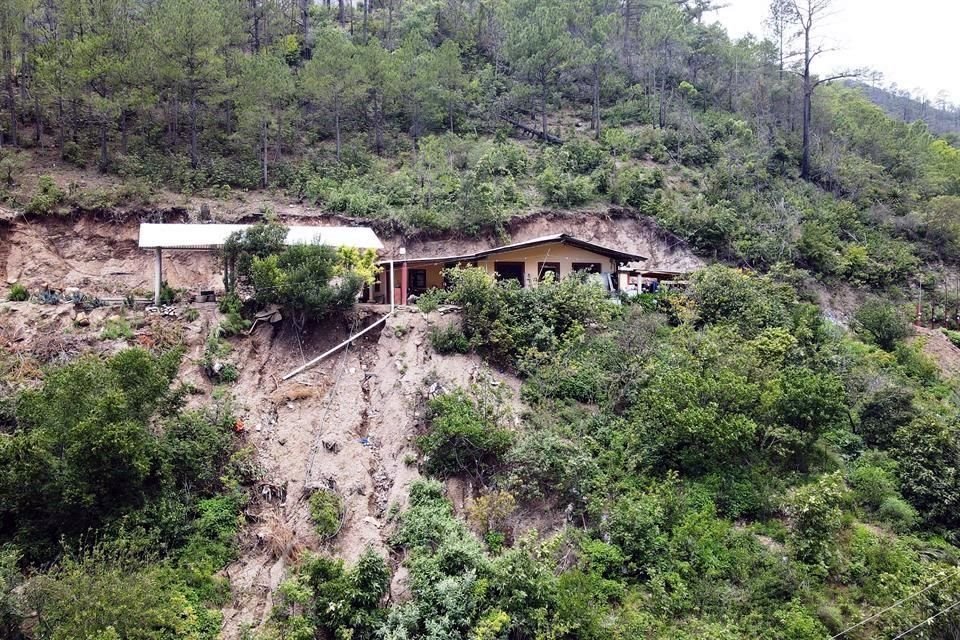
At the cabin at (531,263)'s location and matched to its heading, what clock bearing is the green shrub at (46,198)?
The green shrub is roughly at 3 o'clock from the cabin.

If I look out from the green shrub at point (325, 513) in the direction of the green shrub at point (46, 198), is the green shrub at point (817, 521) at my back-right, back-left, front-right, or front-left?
back-right

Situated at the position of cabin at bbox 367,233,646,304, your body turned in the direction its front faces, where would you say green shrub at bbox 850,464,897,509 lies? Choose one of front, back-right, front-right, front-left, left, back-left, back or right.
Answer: front-left

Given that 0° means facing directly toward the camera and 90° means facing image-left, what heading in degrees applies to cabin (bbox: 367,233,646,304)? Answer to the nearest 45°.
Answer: approximately 0°

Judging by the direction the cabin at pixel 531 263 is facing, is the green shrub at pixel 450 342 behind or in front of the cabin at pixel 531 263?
in front

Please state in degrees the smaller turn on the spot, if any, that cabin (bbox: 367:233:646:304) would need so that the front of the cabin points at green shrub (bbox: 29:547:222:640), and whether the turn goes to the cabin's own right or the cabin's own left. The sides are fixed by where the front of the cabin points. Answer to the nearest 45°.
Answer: approximately 45° to the cabin's own right

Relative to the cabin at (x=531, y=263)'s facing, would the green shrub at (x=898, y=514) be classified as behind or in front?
in front

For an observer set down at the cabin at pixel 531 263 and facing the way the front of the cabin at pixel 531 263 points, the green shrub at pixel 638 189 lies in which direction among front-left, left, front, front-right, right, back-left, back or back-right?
back-left

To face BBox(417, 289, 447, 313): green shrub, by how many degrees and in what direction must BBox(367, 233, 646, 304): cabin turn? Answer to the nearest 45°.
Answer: approximately 45° to its right

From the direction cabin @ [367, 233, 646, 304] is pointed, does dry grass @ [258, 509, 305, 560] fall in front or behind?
in front

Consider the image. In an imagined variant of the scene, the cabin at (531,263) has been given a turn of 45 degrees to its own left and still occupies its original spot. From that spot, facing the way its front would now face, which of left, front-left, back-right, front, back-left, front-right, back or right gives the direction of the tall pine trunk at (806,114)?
left

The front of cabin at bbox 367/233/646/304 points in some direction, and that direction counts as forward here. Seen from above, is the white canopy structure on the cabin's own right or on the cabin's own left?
on the cabin's own right

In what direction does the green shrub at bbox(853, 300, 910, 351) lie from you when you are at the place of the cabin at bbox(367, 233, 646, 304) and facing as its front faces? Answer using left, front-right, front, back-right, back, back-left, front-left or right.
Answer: left
